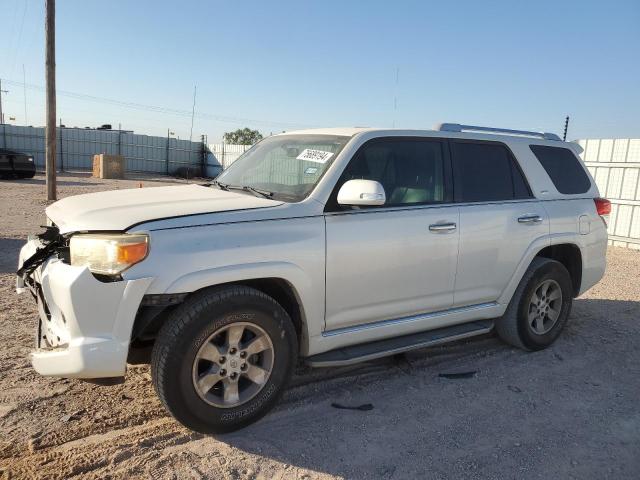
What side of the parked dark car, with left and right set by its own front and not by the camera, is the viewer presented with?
right

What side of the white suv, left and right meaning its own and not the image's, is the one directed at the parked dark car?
right

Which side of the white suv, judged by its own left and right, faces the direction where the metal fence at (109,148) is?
right

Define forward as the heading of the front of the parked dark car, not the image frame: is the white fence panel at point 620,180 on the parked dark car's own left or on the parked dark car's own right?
on the parked dark car's own right

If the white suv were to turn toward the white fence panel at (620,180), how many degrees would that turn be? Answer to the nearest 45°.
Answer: approximately 180°

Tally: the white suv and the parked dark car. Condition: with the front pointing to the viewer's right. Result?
1

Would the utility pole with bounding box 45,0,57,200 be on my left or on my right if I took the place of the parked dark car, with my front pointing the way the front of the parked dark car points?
on my right

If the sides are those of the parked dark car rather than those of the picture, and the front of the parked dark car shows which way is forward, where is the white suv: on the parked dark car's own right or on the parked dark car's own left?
on the parked dark car's own right

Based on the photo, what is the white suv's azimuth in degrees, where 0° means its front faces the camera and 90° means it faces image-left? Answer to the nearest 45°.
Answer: approximately 45°

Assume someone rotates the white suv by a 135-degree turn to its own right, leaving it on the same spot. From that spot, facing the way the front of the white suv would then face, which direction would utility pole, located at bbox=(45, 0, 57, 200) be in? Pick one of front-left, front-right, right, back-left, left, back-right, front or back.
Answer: front-left

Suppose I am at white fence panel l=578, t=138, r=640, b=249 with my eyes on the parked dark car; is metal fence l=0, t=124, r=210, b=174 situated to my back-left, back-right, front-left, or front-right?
front-right
